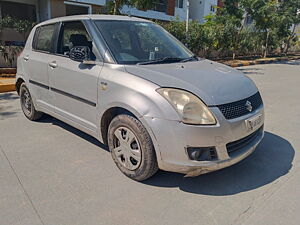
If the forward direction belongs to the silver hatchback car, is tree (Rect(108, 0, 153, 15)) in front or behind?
behind

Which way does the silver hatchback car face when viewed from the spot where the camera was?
facing the viewer and to the right of the viewer

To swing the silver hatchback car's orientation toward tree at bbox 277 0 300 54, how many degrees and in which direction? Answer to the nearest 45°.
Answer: approximately 90° to its left

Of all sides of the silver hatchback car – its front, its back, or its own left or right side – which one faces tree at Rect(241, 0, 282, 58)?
left

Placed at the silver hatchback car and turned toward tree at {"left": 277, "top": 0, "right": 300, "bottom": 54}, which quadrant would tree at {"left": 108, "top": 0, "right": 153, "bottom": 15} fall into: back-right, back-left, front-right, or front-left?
front-left
